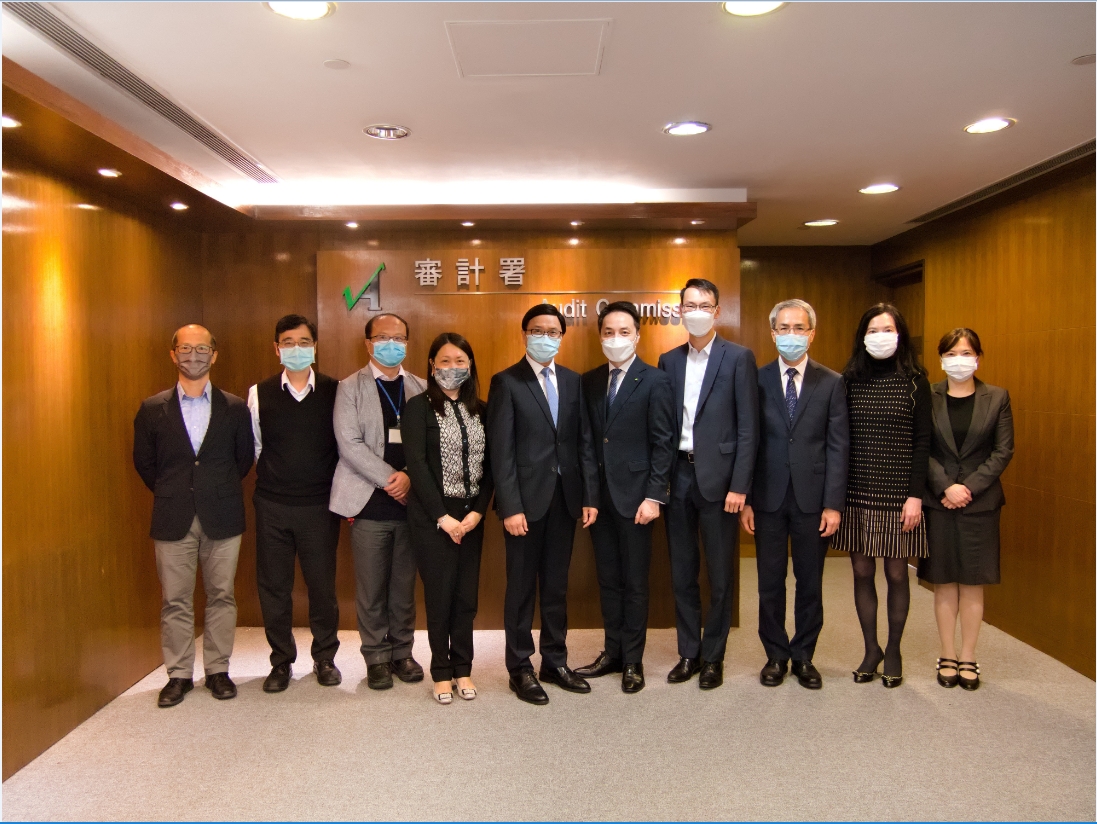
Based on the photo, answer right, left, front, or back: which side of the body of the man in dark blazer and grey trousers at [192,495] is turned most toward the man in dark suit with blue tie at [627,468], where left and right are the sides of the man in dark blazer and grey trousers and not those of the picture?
left

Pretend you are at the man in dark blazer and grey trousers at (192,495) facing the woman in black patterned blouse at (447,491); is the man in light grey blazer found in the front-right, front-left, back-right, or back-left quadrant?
front-left

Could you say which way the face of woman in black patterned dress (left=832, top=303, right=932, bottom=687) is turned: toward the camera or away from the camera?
toward the camera

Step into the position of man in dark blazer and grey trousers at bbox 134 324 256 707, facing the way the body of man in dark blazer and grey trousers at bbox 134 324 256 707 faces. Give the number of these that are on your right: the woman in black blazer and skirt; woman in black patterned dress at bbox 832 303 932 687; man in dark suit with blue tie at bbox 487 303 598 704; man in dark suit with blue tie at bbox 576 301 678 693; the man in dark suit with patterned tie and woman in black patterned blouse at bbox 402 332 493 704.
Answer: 0

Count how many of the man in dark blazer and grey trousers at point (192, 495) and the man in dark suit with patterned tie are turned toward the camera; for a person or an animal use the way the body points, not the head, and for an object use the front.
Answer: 2

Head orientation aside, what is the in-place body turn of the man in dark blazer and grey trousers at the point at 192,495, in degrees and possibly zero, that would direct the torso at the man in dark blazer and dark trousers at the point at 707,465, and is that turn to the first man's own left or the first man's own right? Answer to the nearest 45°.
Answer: approximately 90° to the first man's own left

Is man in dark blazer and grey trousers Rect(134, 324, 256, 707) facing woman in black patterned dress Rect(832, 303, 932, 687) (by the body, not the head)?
no

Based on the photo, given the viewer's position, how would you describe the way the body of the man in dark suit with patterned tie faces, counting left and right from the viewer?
facing the viewer

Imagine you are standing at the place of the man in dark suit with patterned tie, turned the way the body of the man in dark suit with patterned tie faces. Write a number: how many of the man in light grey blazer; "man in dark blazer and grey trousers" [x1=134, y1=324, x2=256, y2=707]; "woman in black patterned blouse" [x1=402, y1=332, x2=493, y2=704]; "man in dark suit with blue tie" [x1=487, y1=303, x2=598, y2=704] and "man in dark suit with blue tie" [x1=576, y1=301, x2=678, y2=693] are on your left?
0

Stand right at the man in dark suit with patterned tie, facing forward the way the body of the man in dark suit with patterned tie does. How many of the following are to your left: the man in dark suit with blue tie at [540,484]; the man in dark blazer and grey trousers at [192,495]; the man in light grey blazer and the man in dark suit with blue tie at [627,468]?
0

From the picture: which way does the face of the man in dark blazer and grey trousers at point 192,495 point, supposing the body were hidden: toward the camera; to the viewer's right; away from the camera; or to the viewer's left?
toward the camera

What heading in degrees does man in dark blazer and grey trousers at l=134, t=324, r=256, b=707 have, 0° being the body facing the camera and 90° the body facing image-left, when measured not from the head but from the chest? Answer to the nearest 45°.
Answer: approximately 0°

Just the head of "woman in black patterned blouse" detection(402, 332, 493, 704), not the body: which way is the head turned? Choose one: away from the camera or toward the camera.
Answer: toward the camera

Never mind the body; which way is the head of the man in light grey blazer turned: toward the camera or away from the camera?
toward the camera

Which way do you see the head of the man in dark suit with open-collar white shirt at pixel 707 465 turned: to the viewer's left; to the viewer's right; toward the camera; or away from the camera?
toward the camera

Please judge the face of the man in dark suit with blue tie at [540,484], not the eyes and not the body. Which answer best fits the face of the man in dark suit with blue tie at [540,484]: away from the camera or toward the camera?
toward the camera

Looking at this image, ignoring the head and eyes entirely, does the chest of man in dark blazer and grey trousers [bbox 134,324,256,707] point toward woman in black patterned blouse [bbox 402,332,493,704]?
no

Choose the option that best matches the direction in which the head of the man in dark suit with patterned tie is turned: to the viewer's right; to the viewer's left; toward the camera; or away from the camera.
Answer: toward the camera

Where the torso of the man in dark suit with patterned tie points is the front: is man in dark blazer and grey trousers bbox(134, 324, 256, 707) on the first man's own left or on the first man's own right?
on the first man's own right

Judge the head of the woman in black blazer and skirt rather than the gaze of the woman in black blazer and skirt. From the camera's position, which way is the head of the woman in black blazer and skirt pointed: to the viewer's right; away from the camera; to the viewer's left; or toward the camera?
toward the camera
